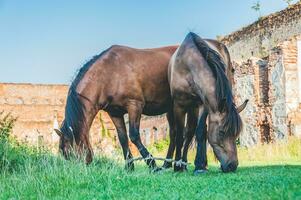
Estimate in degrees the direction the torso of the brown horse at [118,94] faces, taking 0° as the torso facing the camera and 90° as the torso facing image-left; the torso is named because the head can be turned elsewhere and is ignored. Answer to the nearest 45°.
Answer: approximately 90°
